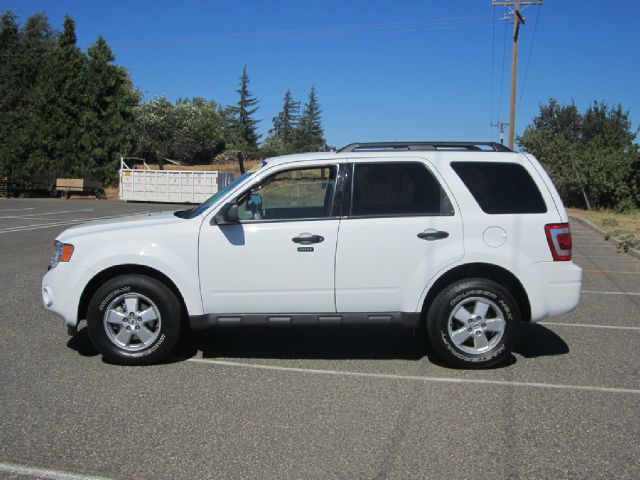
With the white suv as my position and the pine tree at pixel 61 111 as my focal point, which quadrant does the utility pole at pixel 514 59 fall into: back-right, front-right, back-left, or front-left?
front-right

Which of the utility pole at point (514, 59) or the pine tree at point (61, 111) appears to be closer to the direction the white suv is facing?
the pine tree

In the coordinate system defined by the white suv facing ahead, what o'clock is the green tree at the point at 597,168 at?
The green tree is roughly at 4 o'clock from the white suv.

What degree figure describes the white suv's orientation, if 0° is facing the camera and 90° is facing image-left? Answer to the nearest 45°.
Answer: approximately 90°

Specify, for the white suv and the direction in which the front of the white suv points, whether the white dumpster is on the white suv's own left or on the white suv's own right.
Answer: on the white suv's own right

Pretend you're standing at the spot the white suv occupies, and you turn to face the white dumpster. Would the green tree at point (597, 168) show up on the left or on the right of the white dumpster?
right

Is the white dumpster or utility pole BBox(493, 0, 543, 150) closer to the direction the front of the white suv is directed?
the white dumpster

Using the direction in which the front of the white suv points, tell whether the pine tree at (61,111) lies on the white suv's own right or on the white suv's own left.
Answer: on the white suv's own right

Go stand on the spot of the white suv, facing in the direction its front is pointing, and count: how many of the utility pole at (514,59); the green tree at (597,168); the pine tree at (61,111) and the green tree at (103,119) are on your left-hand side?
0

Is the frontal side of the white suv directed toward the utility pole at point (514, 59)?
no

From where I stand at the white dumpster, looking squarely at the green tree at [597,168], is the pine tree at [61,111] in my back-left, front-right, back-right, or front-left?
back-left
